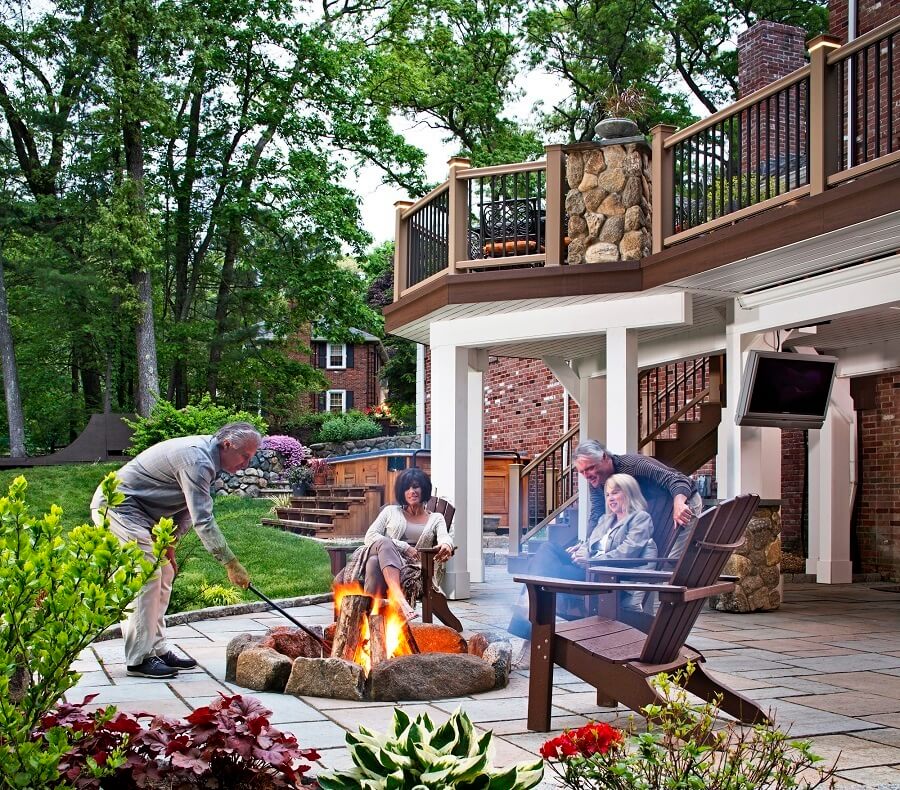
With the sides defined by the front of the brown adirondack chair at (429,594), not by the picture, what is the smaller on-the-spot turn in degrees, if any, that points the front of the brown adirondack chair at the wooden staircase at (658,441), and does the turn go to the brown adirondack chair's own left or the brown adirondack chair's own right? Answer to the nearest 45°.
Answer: approximately 180°

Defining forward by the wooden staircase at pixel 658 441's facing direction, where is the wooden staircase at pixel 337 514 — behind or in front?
in front

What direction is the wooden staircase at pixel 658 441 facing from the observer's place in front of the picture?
facing to the left of the viewer

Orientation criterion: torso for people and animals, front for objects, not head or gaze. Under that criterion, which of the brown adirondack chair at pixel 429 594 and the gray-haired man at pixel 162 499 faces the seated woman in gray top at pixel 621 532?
the gray-haired man

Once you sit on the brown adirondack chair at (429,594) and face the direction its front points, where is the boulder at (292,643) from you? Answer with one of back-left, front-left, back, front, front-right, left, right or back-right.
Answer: front

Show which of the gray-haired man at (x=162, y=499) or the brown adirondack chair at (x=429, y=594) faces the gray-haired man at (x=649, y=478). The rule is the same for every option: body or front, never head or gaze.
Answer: the gray-haired man at (x=162, y=499)

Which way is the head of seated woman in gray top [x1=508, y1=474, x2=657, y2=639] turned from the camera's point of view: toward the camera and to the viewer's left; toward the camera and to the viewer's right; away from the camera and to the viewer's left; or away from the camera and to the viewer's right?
toward the camera and to the viewer's left

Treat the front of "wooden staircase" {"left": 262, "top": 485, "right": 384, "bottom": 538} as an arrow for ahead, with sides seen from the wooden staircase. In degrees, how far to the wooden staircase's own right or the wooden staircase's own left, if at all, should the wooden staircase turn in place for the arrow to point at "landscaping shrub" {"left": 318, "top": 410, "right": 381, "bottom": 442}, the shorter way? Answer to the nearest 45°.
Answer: approximately 135° to the wooden staircase's own right

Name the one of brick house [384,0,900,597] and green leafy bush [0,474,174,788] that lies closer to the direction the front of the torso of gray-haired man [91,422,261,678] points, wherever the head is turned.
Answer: the brick house

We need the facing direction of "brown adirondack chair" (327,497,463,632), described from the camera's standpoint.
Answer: facing the viewer and to the left of the viewer

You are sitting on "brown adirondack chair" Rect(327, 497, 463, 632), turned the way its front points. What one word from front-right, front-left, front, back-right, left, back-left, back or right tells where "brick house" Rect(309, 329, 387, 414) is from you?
back-right

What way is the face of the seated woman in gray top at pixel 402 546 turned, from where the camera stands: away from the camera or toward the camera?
toward the camera

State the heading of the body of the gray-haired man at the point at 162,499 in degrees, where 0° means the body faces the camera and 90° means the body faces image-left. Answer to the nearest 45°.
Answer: approximately 270°

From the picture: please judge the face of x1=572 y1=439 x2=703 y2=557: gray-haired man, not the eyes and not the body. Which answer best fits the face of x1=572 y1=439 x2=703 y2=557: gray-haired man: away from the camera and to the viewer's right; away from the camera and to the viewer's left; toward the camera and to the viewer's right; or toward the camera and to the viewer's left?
toward the camera and to the viewer's left

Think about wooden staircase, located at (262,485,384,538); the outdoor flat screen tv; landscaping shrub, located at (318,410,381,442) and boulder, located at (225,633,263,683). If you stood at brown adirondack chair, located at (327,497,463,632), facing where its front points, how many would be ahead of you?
1
